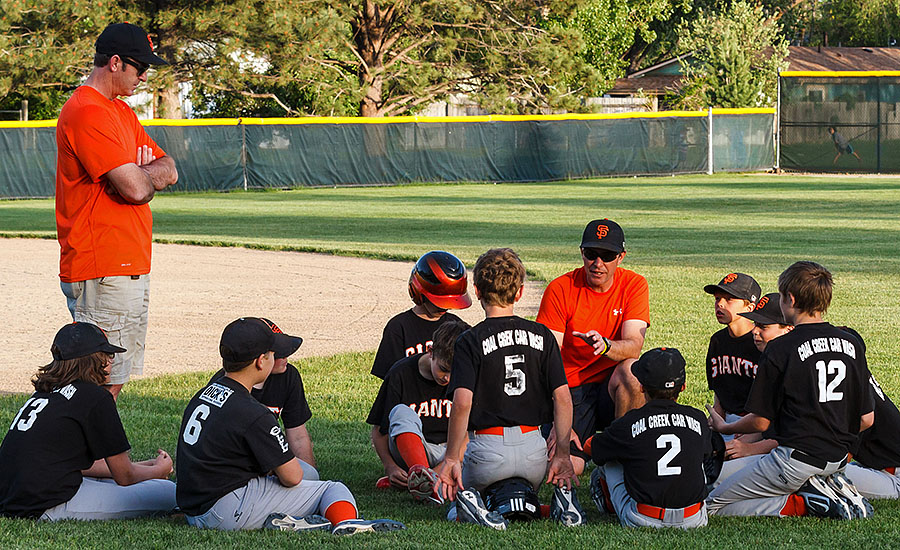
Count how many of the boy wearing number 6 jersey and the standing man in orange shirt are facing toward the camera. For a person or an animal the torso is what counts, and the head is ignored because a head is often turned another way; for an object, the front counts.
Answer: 0

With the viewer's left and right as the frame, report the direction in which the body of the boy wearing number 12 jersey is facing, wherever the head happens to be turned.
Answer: facing away from the viewer and to the left of the viewer

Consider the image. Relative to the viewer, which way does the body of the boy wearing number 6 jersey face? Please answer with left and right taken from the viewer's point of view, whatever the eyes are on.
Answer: facing away from the viewer and to the right of the viewer

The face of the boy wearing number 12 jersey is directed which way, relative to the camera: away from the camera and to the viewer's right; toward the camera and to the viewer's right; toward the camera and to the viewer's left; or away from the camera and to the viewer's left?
away from the camera and to the viewer's left

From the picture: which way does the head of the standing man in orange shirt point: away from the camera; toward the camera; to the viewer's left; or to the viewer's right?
to the viewer's right

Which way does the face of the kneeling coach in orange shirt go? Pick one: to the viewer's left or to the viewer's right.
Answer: to the viewer's left

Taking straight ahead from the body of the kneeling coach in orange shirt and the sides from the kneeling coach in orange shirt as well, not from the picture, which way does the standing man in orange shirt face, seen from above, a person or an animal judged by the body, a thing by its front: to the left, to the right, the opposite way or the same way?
to the left

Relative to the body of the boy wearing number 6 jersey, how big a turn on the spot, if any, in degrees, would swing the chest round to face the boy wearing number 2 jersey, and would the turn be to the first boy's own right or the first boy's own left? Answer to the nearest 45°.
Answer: approximately 45° to the first boy's own right

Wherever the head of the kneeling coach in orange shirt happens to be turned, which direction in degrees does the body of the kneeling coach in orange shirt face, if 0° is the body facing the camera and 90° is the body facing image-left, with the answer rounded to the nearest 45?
approximately 0°

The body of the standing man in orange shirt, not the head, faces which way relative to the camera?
to the viewer's right

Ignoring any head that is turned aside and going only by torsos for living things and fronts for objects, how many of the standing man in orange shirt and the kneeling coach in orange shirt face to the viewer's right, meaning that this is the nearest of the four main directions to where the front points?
1

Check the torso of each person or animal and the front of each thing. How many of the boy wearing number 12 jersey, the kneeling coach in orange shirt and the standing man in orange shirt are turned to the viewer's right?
1
